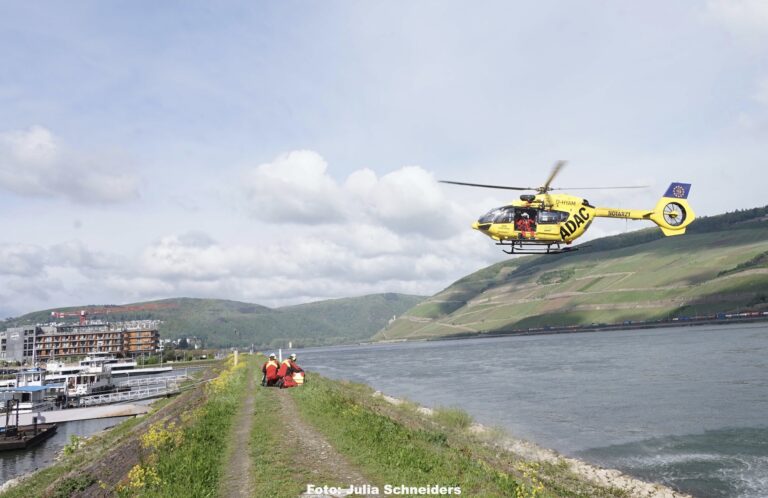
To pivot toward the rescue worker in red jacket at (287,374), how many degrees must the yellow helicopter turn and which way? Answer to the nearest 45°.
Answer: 0° — it already faces them

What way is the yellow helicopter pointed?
to the viewer's left
